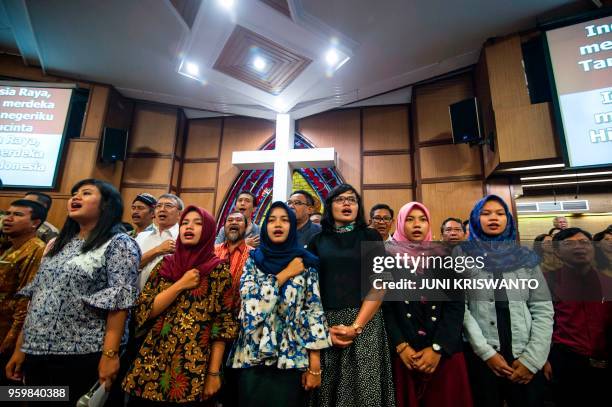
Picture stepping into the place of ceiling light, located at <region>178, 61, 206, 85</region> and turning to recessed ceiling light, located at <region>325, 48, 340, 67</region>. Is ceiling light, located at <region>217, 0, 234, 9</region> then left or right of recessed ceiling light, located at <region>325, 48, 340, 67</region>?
right

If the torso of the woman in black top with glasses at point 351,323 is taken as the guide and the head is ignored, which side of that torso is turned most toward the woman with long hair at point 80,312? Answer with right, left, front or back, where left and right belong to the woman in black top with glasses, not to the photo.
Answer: right

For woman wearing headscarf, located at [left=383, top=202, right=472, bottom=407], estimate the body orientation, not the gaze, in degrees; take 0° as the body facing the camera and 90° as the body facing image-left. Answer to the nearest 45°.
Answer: approximately 0°

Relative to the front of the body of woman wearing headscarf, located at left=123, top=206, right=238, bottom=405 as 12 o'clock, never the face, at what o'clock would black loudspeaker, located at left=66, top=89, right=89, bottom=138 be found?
The black loudspeaker is roughly at 5 o'clock from the woman wearing headscarf.

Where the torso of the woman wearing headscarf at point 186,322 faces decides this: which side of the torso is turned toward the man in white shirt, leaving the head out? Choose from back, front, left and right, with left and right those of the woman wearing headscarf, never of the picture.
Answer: back
